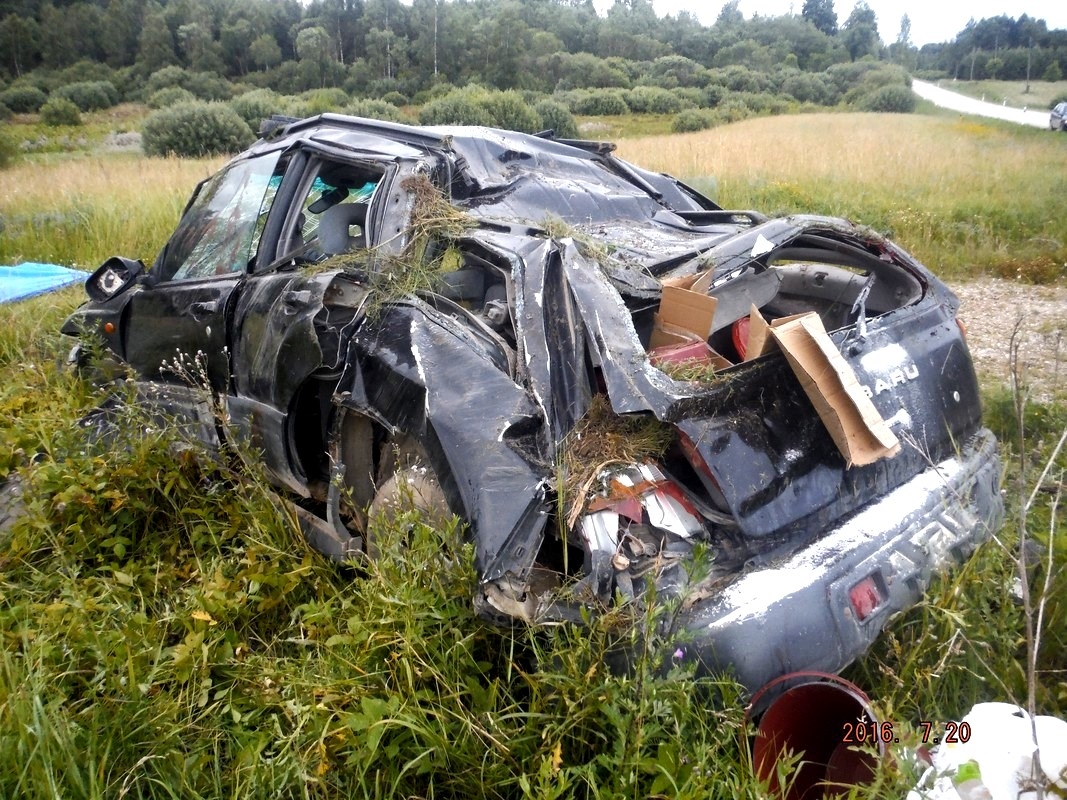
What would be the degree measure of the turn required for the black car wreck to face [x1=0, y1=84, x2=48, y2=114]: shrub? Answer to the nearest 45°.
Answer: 0° — it already faces it

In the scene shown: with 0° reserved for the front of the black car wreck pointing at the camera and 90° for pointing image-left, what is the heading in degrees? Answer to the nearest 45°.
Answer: approximately 135°

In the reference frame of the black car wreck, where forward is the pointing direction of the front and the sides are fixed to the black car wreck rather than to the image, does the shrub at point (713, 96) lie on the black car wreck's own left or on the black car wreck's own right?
on the black car wreck's own right

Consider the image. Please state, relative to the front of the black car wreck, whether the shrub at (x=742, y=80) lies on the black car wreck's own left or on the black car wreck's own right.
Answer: on the black car wreck's own right

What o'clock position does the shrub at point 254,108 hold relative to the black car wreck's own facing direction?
The shrub is roughly at 1 o'clock from the black car wreck.

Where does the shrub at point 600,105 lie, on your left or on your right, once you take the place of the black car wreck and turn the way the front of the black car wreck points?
on your right

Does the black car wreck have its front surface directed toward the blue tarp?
yes
